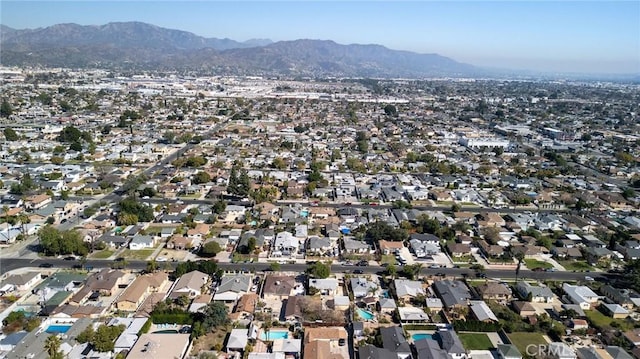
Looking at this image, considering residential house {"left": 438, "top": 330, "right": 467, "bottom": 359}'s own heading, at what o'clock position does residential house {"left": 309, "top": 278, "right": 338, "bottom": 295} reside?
residential house {"left": 309, "top": 278, "right": 338, "bottom": 295} is roughly at 4 o'clock from residential house {"left": 438, "top": 330, "right": 467, "bottom": 359}.

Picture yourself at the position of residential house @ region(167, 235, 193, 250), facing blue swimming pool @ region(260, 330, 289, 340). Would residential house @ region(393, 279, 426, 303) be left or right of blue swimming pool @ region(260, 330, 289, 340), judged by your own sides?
left

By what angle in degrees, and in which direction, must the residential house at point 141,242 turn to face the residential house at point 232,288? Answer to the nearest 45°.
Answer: approximately 45° to its left

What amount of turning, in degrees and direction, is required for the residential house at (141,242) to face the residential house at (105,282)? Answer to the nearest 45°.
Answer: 0° — it already faces it

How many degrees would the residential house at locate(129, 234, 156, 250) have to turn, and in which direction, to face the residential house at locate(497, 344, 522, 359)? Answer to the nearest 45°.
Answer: approximately 45° to its left

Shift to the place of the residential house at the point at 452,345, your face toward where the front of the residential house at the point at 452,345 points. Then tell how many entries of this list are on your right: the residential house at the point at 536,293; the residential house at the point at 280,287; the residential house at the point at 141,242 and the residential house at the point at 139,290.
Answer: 3

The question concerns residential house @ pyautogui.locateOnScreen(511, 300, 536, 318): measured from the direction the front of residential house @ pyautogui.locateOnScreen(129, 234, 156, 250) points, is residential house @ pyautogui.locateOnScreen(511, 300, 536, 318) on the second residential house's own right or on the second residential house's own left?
on the second residential house's own left

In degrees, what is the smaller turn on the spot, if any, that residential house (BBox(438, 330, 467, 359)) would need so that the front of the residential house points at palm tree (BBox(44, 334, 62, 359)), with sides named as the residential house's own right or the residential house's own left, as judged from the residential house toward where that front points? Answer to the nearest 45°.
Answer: approximately 45° to the residential house's own right

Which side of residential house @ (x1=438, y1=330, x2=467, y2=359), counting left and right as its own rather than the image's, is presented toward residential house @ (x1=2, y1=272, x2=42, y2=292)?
right

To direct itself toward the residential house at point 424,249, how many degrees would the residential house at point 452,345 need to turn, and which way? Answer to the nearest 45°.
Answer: approximately 180°

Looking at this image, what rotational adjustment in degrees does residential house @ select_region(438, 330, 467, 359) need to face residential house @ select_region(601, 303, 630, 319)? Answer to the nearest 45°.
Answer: approximately 135° to its left

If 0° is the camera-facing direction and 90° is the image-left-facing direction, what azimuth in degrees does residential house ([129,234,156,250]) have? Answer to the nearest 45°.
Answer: approximately 0°

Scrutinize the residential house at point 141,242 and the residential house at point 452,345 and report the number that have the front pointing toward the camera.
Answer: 2

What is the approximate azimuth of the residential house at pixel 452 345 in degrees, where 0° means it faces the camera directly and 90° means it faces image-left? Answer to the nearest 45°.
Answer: approximately 0°
